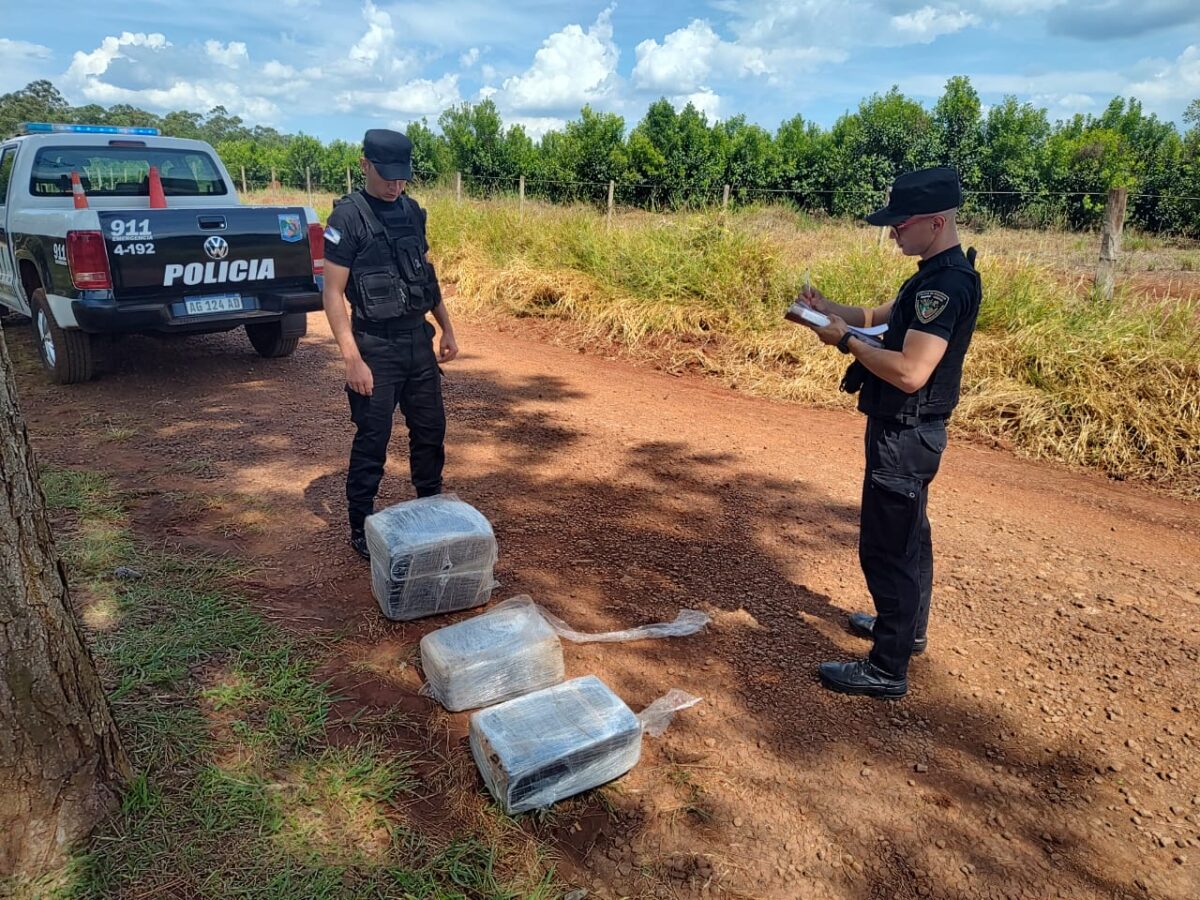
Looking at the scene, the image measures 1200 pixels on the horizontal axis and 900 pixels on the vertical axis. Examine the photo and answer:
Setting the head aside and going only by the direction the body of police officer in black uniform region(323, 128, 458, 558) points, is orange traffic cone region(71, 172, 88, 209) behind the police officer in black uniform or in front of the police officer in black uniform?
behind

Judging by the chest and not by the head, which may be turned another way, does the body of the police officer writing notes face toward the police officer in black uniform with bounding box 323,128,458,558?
yes

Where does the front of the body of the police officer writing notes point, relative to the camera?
to the viewer's left

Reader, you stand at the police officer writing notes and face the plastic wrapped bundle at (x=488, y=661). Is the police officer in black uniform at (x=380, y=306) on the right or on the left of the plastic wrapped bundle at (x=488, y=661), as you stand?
right

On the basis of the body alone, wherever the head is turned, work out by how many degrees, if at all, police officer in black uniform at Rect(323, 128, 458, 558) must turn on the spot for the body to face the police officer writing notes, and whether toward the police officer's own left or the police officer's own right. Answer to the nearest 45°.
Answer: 0° — they already face them

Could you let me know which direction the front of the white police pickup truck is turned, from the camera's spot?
facing away from the viewer and to the left of the viewer

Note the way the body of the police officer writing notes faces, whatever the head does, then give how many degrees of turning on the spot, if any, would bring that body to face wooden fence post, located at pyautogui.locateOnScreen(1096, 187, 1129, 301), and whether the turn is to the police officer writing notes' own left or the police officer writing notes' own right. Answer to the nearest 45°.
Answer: approximately 90° to the police officer writing notes' own right

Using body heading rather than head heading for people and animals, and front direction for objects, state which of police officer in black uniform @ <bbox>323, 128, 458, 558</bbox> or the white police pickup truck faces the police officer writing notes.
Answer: the police officer in black uniform

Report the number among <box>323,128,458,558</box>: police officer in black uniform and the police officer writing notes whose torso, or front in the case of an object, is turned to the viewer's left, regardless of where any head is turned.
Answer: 1

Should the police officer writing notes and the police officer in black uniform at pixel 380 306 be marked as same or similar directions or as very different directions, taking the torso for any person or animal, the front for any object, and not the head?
very different directions

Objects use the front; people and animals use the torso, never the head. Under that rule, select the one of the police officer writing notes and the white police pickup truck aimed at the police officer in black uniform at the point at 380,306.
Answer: the police officer writing notes

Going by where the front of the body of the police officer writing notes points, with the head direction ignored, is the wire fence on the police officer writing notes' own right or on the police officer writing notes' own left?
on the police officer writing notes' own right

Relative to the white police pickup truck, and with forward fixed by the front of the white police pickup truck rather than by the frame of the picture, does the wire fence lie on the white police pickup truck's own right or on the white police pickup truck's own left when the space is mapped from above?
on the white police pickup truck's own right
